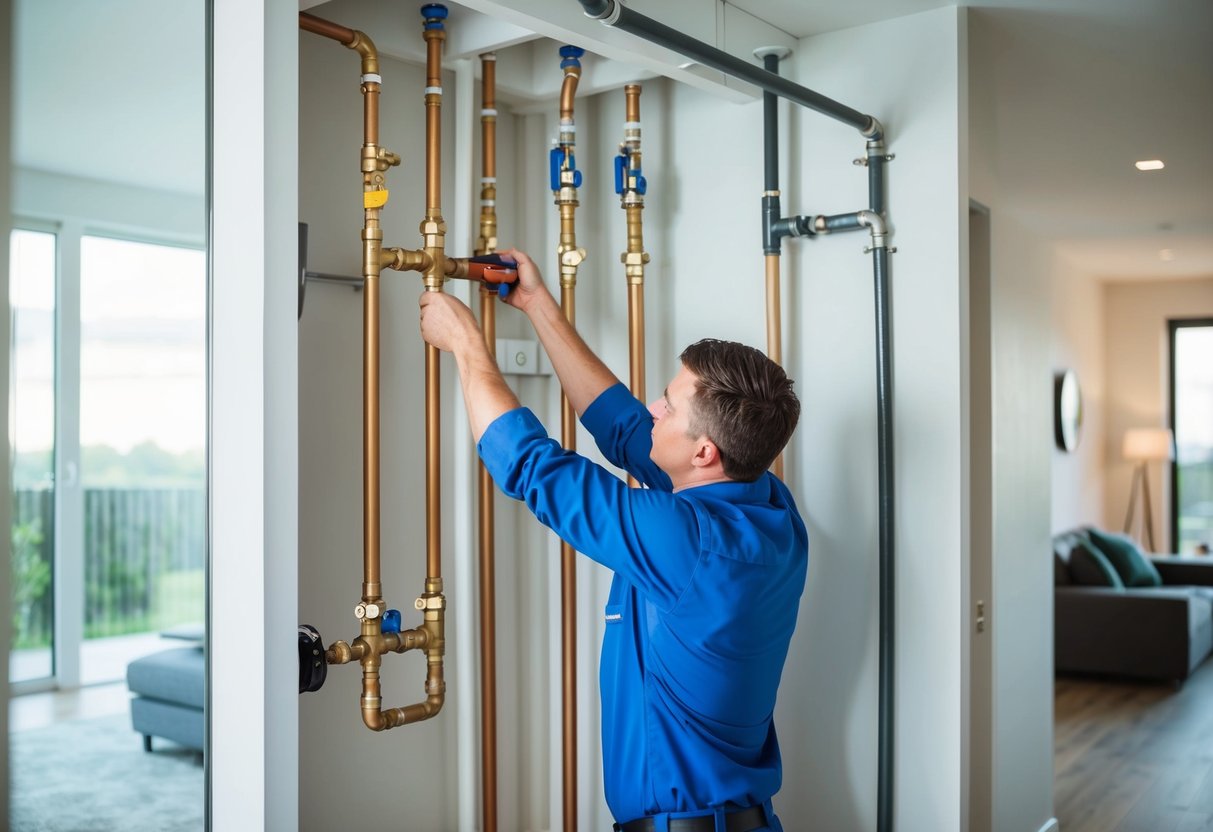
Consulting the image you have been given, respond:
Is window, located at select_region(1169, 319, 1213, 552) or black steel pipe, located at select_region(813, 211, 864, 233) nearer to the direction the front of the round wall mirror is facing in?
the window

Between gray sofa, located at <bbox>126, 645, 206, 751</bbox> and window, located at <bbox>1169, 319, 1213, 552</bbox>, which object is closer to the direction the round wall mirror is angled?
the window

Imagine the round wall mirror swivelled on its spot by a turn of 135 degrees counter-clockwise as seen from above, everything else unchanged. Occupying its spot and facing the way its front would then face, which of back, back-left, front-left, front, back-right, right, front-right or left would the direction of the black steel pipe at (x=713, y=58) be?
back-left

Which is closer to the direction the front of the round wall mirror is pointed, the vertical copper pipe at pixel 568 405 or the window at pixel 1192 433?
the window

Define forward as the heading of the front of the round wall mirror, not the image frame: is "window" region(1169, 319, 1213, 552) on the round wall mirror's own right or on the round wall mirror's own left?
on the round wall mirror's own left

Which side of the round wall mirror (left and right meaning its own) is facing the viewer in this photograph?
right

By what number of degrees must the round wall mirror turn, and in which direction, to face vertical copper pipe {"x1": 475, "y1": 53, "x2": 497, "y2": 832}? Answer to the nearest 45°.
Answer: approximately 90° to its right

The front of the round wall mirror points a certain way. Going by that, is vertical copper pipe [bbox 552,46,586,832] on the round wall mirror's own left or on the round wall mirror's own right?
on the round wall mirror's own right
